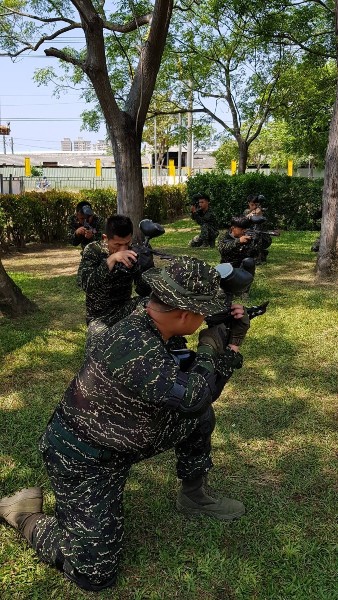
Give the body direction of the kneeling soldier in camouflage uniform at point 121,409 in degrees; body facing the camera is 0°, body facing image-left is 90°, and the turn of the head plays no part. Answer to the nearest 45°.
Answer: approximately 270°

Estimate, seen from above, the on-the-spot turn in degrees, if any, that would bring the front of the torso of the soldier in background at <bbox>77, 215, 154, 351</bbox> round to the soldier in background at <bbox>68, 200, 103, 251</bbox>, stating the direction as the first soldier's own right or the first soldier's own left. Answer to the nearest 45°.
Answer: approximately 135° to the first soldier's own left

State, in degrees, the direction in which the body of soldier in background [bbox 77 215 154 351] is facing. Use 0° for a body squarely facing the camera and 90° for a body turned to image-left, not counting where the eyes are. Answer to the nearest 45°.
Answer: approximately 315°

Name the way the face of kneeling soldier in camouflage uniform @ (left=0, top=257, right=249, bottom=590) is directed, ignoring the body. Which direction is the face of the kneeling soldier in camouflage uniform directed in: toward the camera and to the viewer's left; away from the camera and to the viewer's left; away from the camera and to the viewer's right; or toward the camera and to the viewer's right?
away from the camera and to the viewer's right

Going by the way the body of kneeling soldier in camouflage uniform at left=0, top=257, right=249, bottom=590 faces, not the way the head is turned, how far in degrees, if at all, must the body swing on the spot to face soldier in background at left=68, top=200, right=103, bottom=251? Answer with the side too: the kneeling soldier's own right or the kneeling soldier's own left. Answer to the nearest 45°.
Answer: approximately 90° to the kneeling soldier's own left
